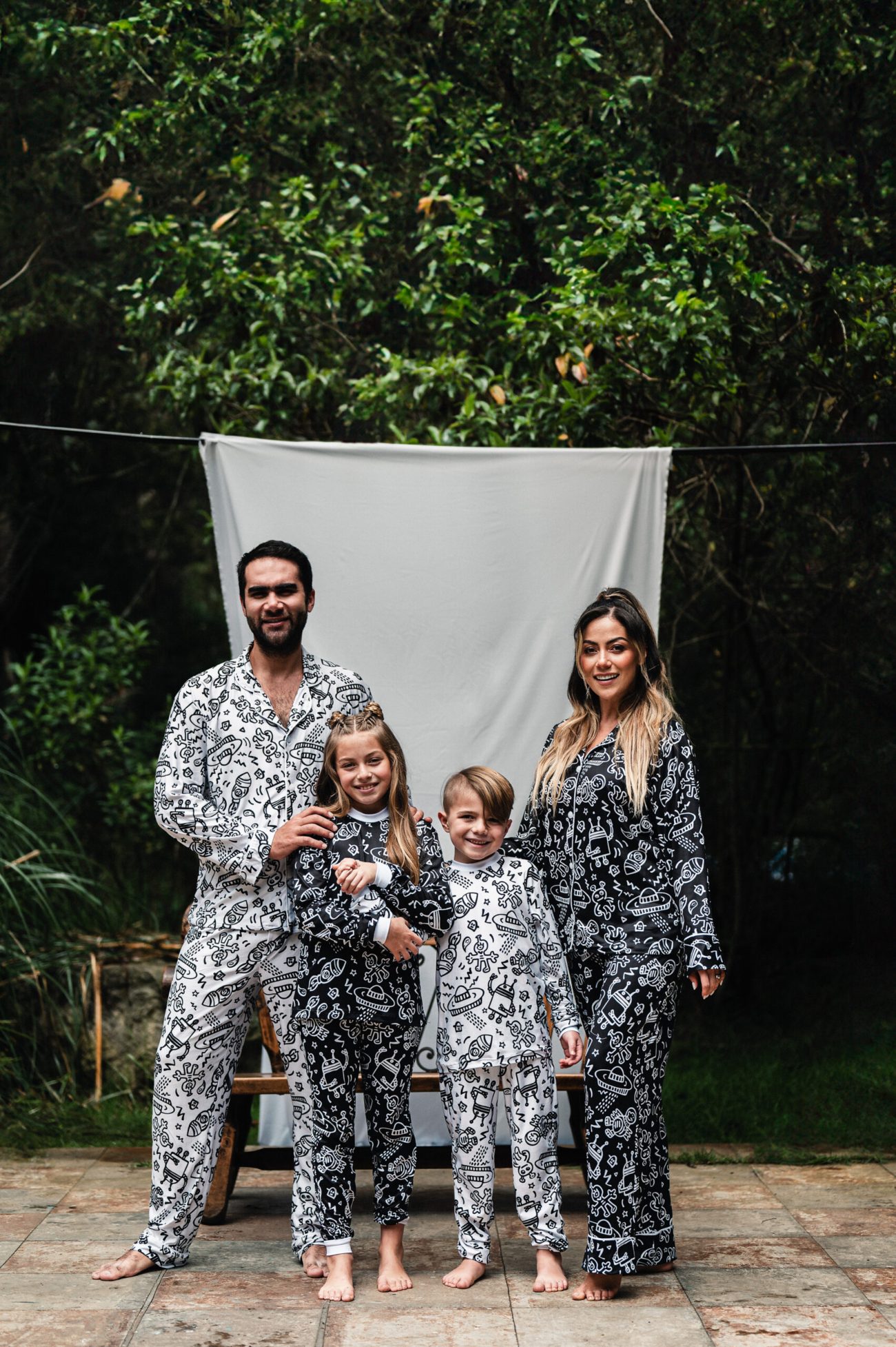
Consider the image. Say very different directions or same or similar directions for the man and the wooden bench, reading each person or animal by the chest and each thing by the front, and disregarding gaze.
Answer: same or similar directions

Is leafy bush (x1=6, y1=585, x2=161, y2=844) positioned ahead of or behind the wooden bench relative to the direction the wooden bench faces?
behind

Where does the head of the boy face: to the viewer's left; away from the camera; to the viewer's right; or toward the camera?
toward the camera

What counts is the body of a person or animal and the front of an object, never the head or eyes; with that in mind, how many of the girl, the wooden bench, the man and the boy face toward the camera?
4

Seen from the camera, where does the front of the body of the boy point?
toward the camera

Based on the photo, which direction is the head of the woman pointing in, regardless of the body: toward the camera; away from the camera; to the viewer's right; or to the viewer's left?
toward the camera

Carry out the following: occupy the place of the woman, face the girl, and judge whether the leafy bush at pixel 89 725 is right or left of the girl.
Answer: right

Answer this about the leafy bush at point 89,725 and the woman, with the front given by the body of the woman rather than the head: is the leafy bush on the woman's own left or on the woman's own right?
on the woman's own right

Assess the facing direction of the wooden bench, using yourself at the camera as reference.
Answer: facing the viewer

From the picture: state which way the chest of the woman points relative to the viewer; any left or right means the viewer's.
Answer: facing the viewer and to the left of the viewer
